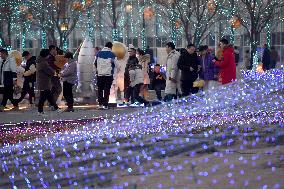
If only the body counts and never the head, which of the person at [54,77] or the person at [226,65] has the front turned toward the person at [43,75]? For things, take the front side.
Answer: the person at [226,65]

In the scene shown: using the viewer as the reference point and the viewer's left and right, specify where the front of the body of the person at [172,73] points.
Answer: facing to the left of the viewer

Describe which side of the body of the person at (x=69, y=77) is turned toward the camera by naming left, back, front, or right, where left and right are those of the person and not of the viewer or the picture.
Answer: left

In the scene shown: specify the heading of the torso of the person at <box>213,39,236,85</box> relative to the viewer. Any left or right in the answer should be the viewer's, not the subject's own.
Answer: facing to the left of the viewer

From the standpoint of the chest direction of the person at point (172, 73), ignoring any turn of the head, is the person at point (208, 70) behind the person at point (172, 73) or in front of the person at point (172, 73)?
behind
